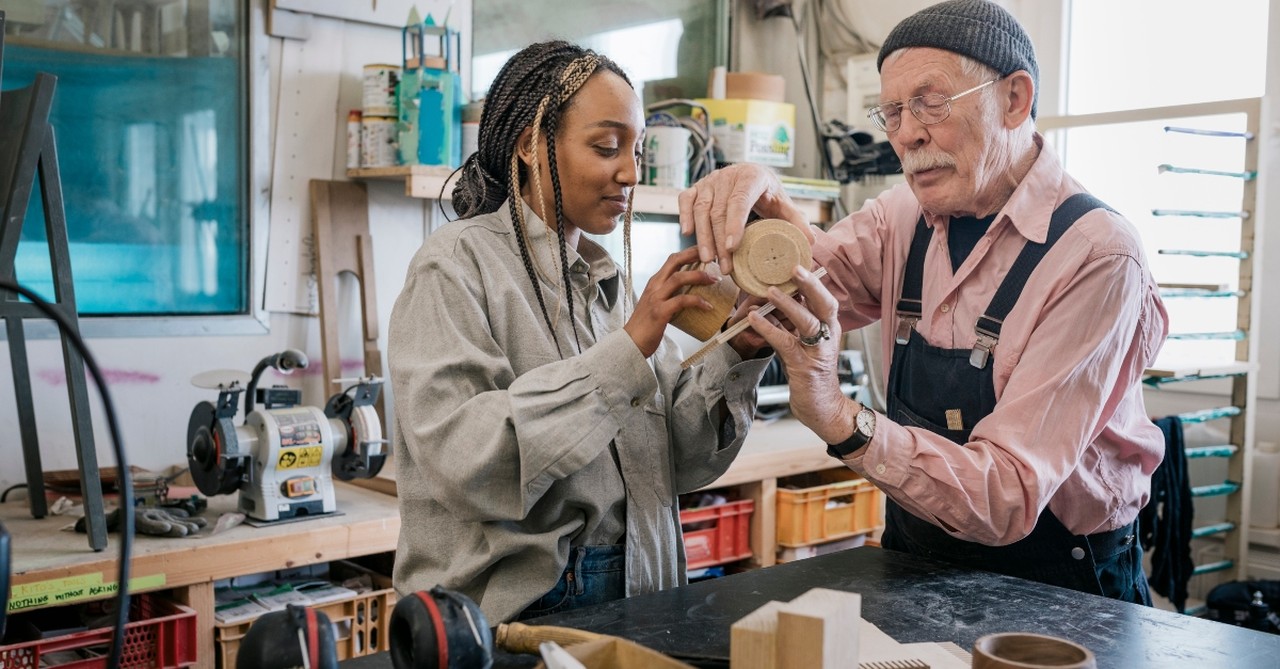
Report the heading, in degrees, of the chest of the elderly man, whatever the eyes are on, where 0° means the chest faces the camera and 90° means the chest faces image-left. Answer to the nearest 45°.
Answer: approximately 45°

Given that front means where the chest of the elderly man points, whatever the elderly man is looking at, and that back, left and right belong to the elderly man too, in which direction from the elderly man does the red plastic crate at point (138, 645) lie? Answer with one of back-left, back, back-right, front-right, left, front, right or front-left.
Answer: front-right

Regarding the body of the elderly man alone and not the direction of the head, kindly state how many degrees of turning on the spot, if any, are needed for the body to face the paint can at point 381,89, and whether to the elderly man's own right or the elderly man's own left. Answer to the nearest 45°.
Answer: approximately 90° to the elderly man's own right

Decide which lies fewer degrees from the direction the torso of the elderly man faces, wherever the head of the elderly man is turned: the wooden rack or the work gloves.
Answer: the work gloves

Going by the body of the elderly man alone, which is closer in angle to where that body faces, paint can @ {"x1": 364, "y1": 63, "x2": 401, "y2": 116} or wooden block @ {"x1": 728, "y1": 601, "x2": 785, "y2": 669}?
the wooden block

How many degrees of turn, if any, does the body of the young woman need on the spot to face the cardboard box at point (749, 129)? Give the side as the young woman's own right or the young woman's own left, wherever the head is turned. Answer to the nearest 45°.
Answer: approximately 135° to the young woman's own left

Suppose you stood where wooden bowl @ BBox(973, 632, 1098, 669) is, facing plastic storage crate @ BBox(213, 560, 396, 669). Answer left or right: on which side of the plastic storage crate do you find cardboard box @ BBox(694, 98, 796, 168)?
right

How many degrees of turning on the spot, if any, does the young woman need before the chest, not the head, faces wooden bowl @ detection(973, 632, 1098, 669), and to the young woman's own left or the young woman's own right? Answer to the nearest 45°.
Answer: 0° — they already face it

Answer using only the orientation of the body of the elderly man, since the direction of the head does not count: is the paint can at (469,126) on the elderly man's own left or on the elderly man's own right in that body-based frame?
on the elderly man's own right

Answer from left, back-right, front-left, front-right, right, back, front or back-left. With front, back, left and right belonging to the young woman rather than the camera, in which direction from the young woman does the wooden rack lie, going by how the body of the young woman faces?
left

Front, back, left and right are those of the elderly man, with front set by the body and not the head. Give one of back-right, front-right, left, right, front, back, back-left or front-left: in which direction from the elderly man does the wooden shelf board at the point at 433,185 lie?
right

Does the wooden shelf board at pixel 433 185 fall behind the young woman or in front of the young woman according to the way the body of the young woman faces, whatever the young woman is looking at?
behind
